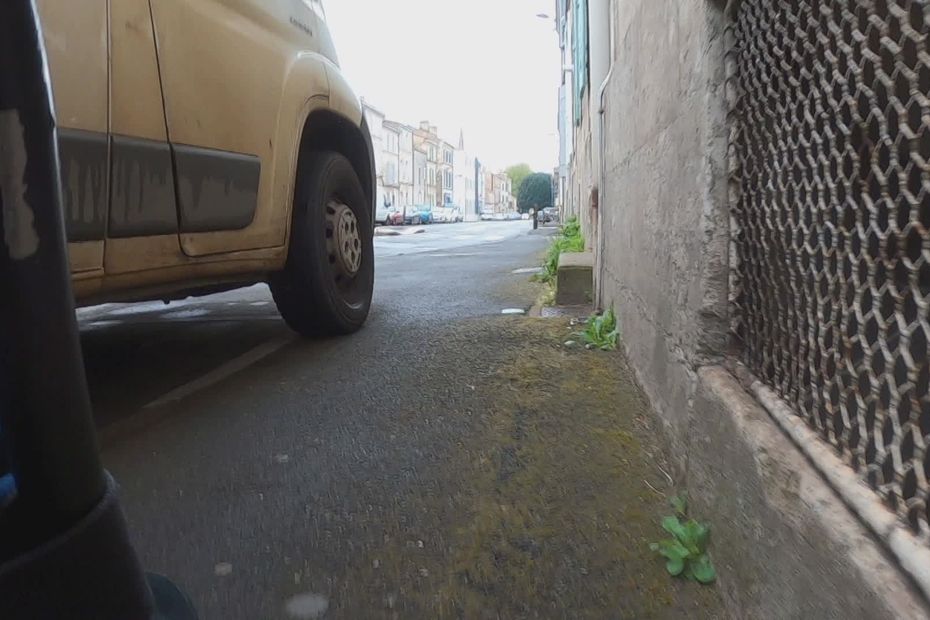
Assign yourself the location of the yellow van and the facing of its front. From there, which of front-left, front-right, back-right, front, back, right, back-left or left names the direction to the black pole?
back-right

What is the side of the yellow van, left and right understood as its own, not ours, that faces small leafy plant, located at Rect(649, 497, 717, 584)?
right

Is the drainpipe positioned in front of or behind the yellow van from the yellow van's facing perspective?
in front

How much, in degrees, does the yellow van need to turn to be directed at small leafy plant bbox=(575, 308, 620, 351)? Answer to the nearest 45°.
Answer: approximately 45° to its right

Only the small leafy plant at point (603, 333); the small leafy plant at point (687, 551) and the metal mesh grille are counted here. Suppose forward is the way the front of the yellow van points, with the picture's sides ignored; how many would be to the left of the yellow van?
0

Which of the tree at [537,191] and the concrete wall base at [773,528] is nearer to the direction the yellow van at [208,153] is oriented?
the tree

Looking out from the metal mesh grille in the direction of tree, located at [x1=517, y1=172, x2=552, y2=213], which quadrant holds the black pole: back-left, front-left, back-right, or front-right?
back-left

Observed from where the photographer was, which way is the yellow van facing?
facing away from the viewer and to the right of the viewer

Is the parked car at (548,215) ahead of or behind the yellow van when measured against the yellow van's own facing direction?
ahead

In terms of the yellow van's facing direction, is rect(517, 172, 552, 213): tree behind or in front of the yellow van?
in front

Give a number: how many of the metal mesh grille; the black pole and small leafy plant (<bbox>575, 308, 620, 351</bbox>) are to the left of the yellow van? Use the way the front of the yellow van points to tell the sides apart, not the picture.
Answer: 0

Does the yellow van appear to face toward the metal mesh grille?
no
